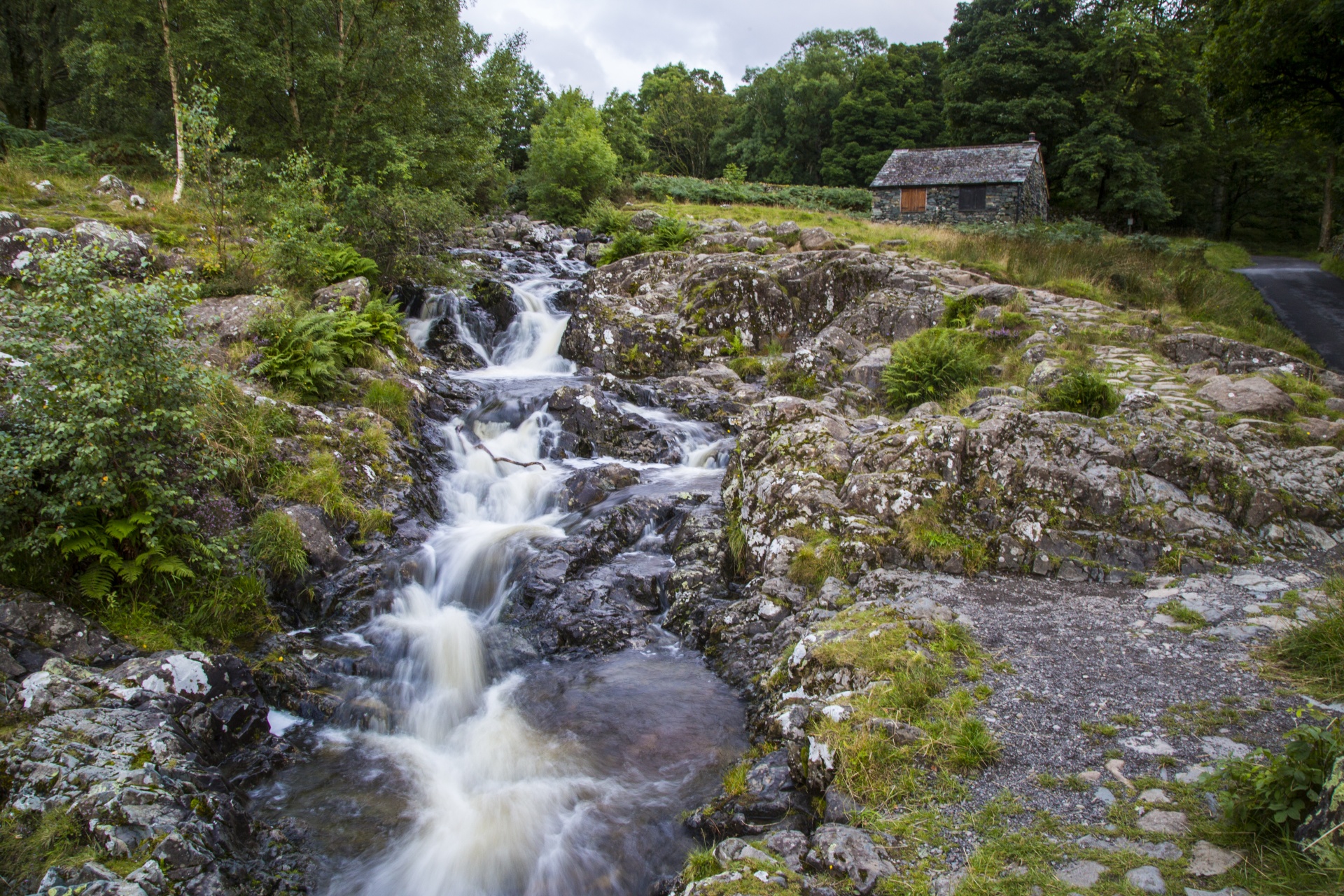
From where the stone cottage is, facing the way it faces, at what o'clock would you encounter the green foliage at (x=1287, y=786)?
The green foliage is roughly at 12 o'clock from the stone cottage.

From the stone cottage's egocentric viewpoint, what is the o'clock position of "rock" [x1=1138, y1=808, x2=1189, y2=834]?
The rock is roughly at 12 o'clock from the stone cottage.

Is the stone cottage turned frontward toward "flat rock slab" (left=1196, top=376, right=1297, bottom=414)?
yes

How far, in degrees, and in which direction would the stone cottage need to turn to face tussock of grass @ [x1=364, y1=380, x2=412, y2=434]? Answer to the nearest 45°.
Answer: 0° — it already faces it

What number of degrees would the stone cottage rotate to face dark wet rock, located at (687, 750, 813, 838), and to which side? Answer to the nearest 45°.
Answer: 0° — it already faces it

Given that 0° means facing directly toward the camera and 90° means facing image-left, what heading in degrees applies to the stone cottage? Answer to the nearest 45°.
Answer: approximately 0°

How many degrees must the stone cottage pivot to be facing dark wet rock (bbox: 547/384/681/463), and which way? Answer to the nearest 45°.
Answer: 0° — it already faces it
